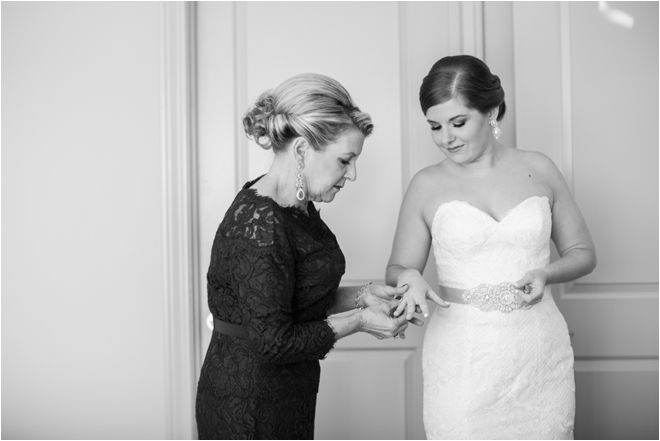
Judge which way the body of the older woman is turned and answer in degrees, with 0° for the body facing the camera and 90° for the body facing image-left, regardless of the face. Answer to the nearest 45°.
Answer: approximately 270°

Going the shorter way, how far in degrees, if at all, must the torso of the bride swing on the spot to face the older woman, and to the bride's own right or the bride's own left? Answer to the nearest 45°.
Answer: approximately 45° to the bride's own right

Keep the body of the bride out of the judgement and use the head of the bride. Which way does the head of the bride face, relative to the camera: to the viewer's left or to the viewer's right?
to the viewer's left

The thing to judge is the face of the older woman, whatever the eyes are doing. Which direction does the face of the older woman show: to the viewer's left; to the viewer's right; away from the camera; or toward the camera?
to the viewer's right

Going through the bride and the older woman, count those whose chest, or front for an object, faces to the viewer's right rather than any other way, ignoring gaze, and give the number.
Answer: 1

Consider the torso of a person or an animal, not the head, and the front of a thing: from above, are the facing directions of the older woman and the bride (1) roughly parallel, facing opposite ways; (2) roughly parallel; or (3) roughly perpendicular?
roughly perpendicular

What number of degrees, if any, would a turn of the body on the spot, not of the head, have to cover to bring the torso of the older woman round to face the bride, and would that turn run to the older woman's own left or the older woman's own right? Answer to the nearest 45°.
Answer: approximately 45° to the older woman's own left

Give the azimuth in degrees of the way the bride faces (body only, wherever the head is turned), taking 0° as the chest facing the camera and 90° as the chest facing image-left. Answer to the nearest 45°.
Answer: approximately 0°

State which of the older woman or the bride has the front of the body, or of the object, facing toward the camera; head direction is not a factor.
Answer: the bride
